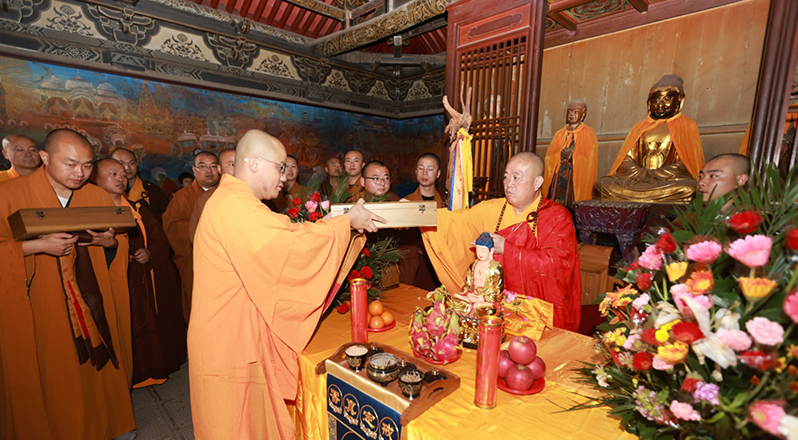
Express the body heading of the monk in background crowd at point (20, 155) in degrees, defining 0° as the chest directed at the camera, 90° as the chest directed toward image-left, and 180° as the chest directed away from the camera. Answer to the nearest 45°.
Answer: approximately 315°

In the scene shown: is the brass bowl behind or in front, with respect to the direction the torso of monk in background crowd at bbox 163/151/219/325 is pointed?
in front

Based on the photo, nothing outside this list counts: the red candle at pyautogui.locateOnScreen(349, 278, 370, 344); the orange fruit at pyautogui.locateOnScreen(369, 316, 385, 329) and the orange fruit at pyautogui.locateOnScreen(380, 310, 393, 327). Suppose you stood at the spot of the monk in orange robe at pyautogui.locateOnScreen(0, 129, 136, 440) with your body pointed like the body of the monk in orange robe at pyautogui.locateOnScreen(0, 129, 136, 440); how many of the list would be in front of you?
3

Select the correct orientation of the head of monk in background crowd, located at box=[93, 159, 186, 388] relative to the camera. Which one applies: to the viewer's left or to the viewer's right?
to the viewer's right

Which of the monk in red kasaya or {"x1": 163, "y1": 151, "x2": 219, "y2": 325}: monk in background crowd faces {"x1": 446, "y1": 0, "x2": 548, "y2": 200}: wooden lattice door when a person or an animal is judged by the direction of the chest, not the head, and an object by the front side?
the monk in background crowd

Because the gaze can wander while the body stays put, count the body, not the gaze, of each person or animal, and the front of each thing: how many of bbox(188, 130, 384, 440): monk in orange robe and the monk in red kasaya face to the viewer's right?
1

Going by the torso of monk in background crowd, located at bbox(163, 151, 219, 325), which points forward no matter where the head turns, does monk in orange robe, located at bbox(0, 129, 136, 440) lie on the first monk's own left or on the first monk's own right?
on the first monk's own right

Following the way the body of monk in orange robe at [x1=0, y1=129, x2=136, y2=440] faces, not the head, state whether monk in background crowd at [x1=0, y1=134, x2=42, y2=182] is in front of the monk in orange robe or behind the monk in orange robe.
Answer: behind

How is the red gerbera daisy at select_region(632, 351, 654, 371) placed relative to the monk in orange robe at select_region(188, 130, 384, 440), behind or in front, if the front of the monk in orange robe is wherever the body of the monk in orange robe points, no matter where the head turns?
in front

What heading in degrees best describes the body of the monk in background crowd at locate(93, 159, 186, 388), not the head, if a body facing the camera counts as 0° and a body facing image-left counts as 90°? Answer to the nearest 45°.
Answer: approximately 315°

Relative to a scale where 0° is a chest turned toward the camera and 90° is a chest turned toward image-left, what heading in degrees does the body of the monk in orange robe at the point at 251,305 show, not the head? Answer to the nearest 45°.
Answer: approximately 270°

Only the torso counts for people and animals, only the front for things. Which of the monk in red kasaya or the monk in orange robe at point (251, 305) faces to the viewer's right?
the monk in orange robe

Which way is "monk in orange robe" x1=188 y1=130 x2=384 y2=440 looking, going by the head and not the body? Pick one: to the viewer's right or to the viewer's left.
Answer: to the viewer's right
